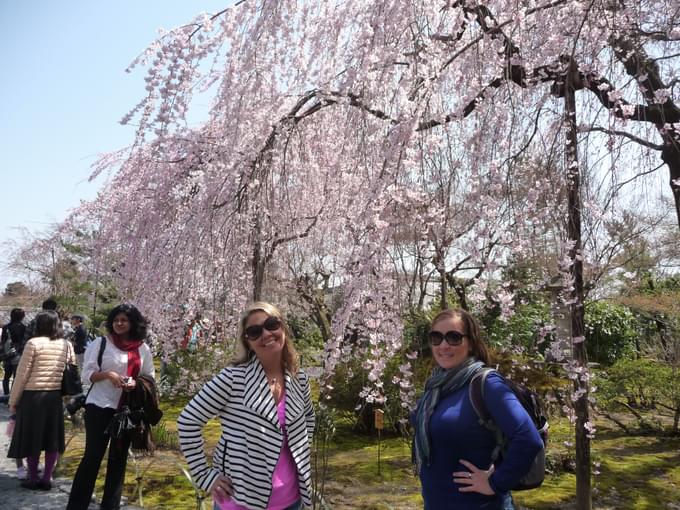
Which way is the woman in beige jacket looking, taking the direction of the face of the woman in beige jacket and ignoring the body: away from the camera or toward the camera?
away from the camera

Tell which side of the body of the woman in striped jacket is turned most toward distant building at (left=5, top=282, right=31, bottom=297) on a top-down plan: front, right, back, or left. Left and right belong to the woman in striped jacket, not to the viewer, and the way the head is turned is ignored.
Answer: back

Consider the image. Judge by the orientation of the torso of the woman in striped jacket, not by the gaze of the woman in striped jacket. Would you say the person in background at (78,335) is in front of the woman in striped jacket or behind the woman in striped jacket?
behind

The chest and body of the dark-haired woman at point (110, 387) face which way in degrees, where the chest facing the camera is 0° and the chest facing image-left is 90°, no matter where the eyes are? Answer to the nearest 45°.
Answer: approximately 0°

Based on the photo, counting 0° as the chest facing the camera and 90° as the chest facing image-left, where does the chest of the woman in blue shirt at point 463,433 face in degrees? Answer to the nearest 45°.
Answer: approximately 45°

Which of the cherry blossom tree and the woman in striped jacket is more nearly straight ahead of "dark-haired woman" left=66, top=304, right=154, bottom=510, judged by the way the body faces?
the woman in striped jacket

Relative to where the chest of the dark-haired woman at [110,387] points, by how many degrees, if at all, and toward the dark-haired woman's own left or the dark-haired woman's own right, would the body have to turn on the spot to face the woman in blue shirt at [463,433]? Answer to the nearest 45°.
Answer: approximately 45° to the dark-haired woman's own left
